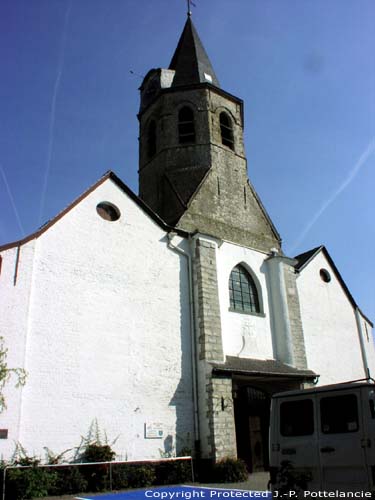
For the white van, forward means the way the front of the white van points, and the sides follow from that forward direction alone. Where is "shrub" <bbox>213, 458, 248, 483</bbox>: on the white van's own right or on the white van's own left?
on the white van's own left

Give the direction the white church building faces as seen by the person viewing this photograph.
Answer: facing the viewer and to the right of the viewer

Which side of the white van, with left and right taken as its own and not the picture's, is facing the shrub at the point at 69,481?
left

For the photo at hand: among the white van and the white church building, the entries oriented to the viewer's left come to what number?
0

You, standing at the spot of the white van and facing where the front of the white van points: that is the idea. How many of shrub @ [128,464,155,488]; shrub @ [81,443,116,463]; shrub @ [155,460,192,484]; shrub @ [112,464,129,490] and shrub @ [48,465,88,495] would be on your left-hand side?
5

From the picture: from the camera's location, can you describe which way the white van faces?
facing away from the viewer and to the right of the viewer

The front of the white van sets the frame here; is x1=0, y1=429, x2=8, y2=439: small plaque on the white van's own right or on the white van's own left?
on the white van's own left

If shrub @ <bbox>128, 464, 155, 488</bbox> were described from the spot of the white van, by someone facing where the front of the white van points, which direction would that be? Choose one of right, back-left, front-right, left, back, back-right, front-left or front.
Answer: left
